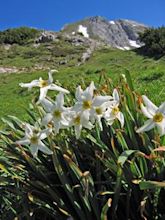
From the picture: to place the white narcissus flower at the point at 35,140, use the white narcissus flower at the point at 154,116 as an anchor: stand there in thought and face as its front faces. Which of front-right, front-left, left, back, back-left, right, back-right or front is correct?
right

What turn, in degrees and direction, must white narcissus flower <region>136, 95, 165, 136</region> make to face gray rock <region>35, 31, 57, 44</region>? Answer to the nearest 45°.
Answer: approximately 180°

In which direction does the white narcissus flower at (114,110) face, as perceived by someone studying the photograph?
facing the viewer and to the right of the viewer

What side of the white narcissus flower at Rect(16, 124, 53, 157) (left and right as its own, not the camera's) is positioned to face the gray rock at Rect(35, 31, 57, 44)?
back

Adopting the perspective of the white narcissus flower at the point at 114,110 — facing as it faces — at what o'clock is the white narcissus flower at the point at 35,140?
the white narcissus flower at the point at 35,140 is roughly at 4 o'clock from the white narcissus flower at the point at 114,110.

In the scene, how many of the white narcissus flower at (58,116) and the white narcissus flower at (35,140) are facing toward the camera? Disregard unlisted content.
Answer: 2
